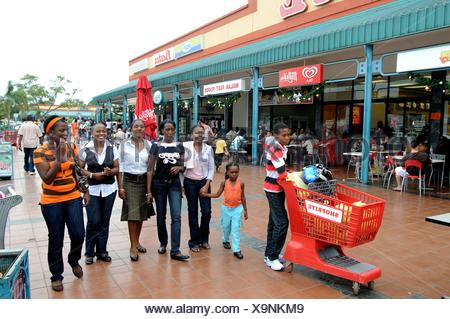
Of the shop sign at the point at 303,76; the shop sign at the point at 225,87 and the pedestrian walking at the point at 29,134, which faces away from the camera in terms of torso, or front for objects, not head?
the pedestrian walking

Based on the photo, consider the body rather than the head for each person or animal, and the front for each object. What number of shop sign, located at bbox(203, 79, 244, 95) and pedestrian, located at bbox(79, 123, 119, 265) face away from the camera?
0

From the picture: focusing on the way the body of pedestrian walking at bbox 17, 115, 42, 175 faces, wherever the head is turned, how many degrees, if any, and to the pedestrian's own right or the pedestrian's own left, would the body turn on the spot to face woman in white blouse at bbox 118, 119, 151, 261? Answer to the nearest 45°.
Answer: approximately 180°

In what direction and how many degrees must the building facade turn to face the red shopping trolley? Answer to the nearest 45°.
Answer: approximately 45° to its left

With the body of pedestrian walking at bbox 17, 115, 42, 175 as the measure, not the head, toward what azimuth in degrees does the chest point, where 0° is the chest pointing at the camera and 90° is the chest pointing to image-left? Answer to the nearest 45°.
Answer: approximately 180°

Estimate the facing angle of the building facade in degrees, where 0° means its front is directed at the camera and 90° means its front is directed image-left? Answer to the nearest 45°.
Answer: approximately 45°

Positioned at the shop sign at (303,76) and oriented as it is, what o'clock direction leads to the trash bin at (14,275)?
The trash bin is roughly at 11 o'clock from the shop sign.

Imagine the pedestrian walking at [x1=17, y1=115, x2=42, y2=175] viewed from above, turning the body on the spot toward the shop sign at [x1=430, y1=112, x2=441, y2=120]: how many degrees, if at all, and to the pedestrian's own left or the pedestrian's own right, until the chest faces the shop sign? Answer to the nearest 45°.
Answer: approximately 135° to the pedestrian's own right

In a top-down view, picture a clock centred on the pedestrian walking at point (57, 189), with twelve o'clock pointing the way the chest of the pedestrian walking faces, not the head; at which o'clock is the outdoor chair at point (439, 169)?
The outdoor chair is roughly at 10 o'clock from the pedestrian walking.

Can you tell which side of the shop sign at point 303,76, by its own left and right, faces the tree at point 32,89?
right

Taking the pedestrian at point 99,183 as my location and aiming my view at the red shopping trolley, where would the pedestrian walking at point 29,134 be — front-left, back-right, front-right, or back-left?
back-left

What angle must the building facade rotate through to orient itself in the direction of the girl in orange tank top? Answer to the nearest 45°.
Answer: approximately 45° to its left

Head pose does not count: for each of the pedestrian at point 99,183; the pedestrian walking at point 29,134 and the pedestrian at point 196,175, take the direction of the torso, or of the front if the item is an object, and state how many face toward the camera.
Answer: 2

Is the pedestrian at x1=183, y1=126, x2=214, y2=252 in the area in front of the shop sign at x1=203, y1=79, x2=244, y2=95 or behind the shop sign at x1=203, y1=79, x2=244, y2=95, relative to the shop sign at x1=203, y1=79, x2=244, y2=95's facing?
in front
